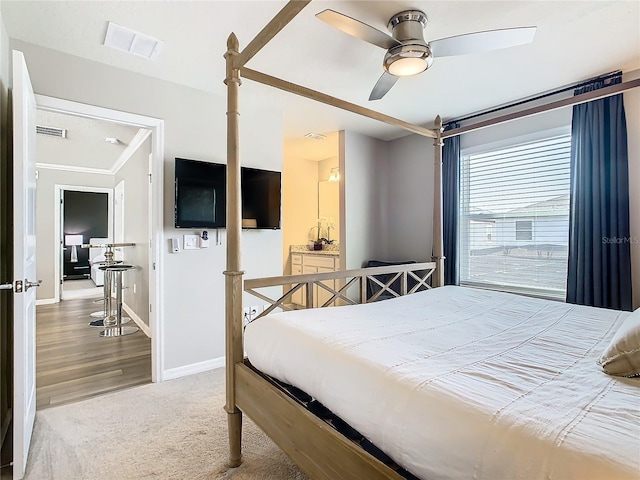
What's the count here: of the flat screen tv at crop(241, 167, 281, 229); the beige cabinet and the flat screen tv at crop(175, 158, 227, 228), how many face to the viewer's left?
0

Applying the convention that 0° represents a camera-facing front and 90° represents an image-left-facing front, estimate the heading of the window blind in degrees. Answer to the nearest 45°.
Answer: approximately 45°

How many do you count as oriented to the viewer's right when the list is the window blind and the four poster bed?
0

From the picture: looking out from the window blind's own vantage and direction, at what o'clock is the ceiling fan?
The ceiling fan is roughly at 11 o'clock from the window blind.

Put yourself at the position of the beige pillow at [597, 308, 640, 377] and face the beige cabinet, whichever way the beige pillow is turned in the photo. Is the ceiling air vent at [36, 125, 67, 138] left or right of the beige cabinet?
left

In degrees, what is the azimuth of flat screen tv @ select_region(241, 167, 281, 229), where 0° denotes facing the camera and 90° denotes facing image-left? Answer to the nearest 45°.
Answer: approximately 315°

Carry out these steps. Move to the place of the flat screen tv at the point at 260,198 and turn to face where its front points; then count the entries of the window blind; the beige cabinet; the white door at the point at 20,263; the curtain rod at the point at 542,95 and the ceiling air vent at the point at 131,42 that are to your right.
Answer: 2

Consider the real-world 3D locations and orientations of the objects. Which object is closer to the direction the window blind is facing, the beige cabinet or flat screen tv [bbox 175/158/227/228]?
the flat screen tv

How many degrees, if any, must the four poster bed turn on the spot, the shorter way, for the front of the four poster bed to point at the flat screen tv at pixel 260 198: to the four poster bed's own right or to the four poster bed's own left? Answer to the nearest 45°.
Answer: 0° — it already faces it

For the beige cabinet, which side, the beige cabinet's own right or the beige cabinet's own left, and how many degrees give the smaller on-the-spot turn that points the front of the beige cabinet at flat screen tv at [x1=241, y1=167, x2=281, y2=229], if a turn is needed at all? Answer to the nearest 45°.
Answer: approximately 45° to the beige cabinet's own right

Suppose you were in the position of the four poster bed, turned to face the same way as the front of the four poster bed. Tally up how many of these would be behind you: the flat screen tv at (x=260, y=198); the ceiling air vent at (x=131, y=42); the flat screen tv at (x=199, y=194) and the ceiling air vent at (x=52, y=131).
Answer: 0

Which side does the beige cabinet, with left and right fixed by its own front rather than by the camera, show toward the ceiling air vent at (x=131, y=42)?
front

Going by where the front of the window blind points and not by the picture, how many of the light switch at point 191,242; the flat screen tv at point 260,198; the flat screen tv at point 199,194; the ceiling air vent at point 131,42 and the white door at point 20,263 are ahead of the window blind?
5

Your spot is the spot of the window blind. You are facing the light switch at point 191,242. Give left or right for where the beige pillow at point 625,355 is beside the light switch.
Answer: left

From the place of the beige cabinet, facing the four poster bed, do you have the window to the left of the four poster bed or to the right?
left

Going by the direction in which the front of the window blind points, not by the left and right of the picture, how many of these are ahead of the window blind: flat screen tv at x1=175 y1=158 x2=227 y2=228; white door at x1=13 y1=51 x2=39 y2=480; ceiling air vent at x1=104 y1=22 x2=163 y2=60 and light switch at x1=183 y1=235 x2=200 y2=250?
4
